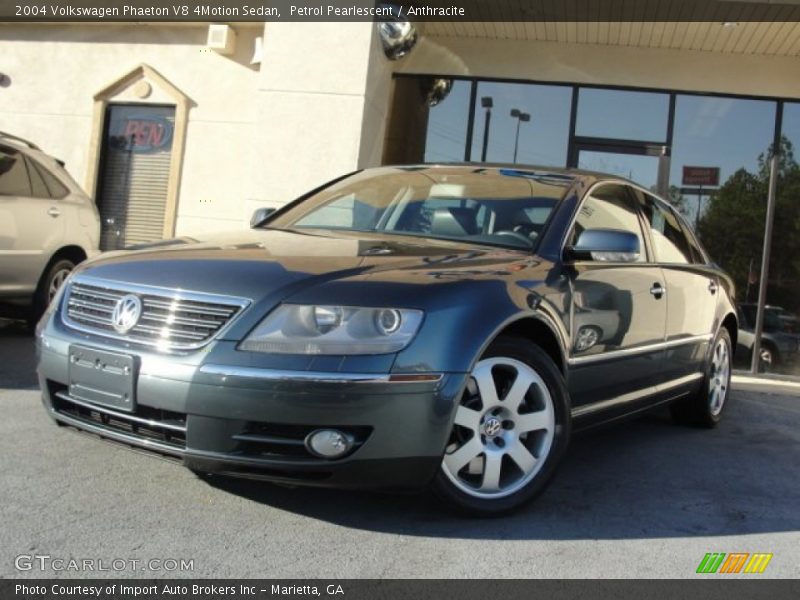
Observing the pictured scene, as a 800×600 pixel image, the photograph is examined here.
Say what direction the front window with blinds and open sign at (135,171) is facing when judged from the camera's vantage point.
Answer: facing the viewer

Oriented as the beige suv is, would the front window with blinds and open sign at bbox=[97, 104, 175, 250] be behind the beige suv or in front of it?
behind

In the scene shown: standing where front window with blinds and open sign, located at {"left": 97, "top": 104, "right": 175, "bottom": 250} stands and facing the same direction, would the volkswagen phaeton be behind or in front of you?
in front

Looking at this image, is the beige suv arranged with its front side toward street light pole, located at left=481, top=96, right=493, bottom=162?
no

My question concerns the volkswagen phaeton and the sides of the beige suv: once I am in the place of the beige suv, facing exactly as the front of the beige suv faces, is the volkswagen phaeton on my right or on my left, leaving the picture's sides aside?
on my left

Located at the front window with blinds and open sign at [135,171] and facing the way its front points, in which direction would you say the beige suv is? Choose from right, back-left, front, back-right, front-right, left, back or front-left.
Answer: front

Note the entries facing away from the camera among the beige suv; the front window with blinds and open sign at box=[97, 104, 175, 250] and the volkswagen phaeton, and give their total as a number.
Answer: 0

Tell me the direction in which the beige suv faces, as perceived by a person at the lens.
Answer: facing the viewer and to the left of the viewer

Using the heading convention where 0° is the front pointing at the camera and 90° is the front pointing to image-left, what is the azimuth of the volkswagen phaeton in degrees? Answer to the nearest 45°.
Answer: approximately 45°

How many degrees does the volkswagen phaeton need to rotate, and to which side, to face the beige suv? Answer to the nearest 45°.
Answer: approximately 90° to its right

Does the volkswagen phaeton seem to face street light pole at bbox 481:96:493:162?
no
